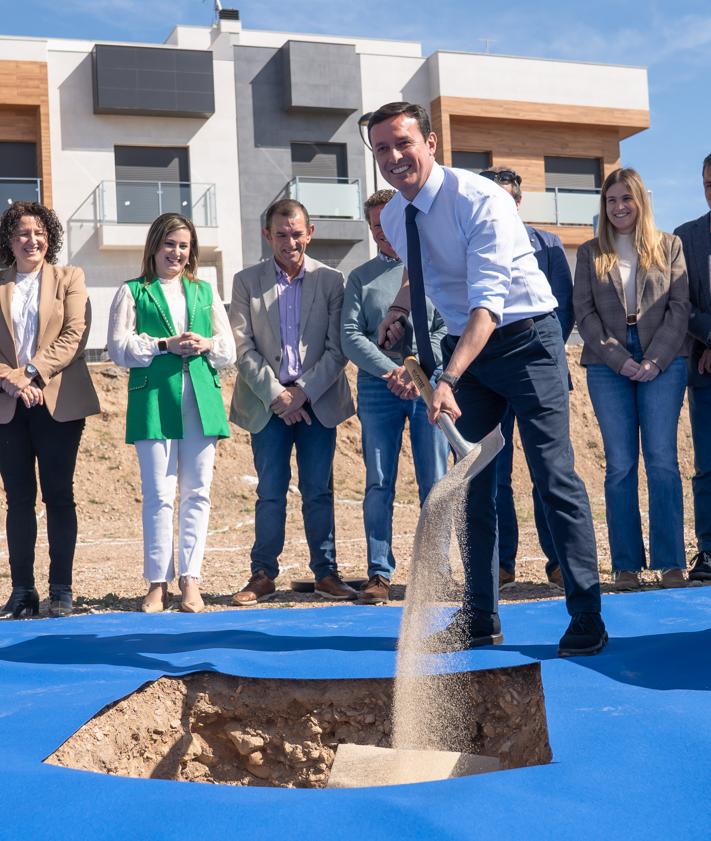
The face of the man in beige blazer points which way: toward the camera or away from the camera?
toward the camera

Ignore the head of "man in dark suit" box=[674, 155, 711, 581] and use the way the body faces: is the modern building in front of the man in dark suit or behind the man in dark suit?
behind

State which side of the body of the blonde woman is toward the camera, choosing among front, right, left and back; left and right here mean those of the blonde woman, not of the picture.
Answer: front

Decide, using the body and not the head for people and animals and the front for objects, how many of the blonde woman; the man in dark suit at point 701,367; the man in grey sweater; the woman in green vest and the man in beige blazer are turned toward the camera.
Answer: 5

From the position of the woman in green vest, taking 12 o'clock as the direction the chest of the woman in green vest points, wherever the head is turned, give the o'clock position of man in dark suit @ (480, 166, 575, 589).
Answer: The man in dark suit is roughly at 9 o'clock from the woman in green vest.

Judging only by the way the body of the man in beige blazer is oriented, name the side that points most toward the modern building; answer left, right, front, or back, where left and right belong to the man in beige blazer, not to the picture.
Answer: back

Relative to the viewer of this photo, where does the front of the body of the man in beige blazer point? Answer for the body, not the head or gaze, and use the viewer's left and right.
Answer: facing the viewer

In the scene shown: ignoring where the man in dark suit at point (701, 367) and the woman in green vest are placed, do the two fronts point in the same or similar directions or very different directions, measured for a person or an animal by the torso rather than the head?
same or similar directions

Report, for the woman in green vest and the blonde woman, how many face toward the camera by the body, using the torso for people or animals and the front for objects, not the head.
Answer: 2

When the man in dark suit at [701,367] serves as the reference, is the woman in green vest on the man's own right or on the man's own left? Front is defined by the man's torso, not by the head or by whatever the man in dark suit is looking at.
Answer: on the man's own right

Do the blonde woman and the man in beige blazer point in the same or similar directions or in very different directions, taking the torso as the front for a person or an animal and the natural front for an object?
same or similar directions

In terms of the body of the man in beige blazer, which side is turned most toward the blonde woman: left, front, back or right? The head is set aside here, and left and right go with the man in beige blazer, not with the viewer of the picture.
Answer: left

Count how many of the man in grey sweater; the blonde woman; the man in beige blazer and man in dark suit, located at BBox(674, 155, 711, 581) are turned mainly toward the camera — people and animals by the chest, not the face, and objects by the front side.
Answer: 4
